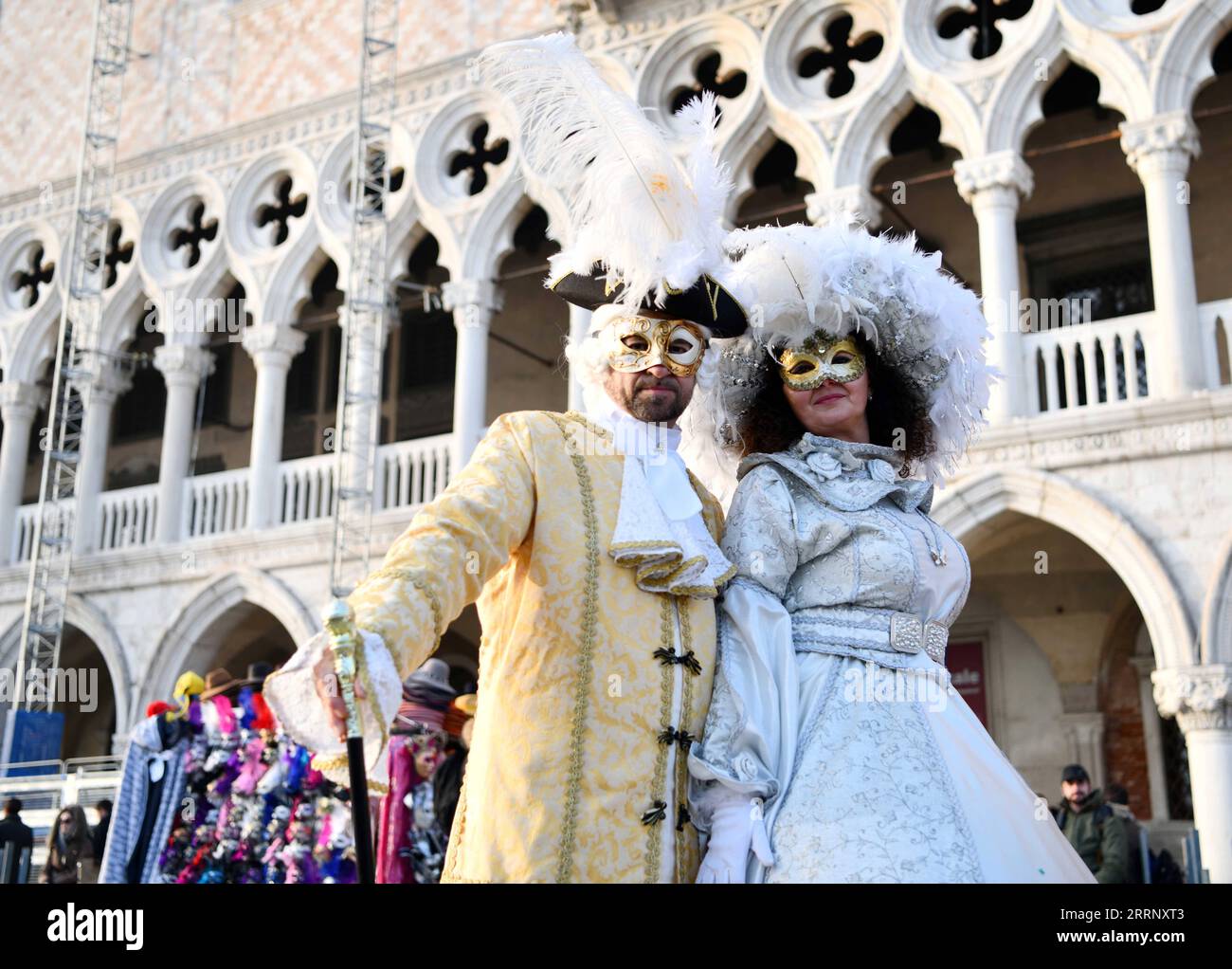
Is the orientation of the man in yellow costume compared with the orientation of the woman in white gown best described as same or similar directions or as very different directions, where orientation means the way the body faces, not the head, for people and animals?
same or similar directions

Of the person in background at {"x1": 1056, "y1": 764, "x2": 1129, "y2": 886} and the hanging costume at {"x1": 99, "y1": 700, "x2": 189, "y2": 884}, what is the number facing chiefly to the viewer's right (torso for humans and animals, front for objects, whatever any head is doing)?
0

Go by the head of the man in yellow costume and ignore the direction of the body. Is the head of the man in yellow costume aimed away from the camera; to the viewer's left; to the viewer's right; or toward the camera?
toward the camera

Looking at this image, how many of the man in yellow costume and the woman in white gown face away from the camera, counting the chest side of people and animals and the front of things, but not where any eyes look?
0

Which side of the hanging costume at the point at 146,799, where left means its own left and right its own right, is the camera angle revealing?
front

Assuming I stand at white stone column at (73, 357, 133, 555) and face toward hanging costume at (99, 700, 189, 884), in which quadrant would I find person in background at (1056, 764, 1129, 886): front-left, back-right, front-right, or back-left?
front-left

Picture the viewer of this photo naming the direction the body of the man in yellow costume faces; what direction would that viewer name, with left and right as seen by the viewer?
facing the viewer and to the right of the viewer

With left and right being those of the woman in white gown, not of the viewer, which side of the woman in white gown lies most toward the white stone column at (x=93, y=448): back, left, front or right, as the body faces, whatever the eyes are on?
back

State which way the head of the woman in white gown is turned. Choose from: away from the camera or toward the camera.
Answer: toward the camera

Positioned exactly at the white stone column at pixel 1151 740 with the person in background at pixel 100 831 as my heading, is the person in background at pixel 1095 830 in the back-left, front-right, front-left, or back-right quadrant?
front-left

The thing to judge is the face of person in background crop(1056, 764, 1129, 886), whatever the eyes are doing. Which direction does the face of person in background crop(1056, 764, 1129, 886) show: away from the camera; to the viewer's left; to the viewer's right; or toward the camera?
toward the camera
